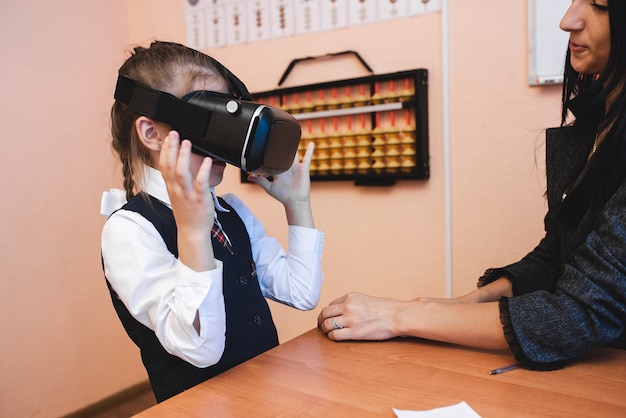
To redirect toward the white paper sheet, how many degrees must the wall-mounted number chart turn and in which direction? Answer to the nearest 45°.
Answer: approximately 45° to its left

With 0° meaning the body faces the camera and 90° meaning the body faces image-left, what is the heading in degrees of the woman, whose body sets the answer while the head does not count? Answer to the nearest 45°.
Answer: approximately 90°

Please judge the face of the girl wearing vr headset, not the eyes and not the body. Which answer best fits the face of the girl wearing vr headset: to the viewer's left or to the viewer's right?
to the viewer's right

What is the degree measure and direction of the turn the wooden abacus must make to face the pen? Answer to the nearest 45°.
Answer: approximately 45° to its left

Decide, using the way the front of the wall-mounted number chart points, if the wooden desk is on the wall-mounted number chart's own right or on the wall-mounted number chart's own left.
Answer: on the wall-mounted number chart's own left

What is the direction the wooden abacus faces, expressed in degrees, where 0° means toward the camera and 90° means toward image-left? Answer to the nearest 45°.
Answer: approximately 45°

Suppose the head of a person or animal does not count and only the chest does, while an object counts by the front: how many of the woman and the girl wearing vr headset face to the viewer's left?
1

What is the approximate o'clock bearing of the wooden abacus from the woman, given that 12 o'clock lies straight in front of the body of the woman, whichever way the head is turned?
The wooden abacus is roughly at 2 o'clock from the woman.

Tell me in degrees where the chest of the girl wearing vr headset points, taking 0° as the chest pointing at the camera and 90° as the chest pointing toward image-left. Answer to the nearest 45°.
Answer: approximately 315°

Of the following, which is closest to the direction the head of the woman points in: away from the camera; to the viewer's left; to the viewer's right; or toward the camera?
to the viewer's left

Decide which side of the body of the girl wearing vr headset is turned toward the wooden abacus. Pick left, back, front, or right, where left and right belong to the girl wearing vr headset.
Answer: left
